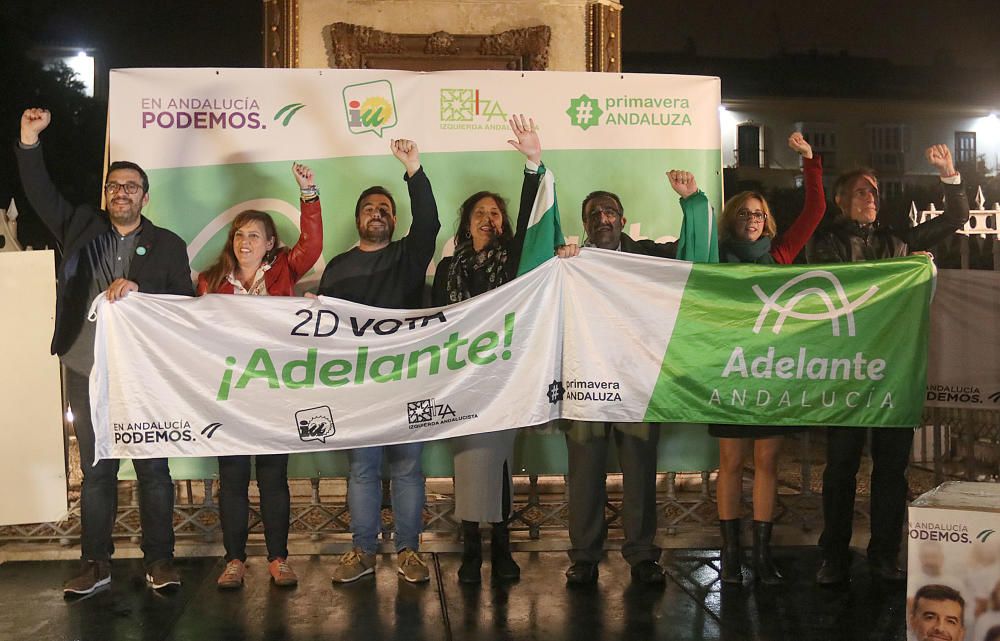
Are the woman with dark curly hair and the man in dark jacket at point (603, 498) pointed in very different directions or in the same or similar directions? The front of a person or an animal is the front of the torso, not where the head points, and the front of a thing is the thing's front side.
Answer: same or similar directions

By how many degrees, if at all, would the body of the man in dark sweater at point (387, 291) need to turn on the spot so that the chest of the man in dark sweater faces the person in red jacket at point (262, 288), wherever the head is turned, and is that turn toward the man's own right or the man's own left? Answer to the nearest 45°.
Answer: approximately 90° to the man's own right

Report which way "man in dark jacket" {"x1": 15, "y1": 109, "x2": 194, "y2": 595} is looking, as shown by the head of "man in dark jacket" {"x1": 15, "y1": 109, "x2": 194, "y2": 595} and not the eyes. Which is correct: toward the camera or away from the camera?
toward the camera

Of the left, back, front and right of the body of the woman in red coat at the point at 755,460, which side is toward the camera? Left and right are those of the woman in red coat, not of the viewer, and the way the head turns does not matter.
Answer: front

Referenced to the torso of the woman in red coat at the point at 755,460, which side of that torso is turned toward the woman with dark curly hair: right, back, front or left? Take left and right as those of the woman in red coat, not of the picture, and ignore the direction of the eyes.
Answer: right

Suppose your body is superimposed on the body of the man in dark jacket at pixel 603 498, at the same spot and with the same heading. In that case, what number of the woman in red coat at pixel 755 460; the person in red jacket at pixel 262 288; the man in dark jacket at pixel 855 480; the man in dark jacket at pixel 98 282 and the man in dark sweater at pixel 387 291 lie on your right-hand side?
3

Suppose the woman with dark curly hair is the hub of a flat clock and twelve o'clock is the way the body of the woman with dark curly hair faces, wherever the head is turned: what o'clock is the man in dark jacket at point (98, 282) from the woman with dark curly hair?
The man in dark jacket is roughly at 3 o'clock from the woman with dark curly hair.

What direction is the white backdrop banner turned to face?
toward the camera

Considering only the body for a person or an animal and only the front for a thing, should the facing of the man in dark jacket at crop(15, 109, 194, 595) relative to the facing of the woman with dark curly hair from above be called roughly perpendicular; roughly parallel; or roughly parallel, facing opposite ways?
roughly parallel

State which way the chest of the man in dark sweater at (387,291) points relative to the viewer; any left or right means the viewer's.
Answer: facing the viewer
